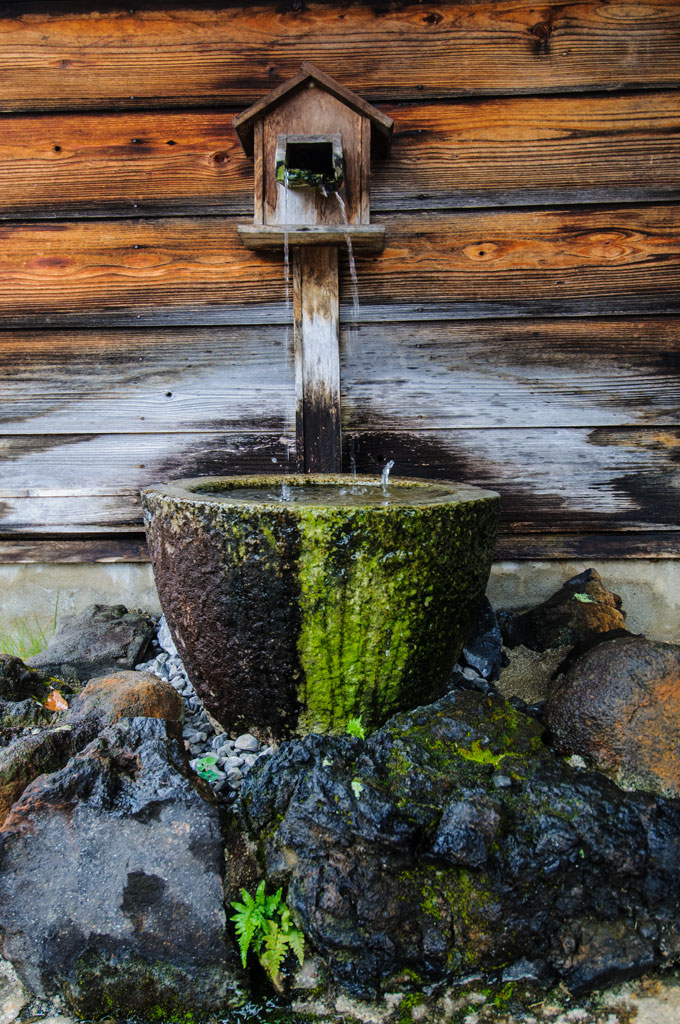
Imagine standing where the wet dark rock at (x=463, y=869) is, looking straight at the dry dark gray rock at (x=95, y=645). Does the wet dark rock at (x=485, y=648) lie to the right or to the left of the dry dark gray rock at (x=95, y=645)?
right

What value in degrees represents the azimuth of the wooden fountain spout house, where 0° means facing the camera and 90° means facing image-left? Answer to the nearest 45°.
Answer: approximately 0°

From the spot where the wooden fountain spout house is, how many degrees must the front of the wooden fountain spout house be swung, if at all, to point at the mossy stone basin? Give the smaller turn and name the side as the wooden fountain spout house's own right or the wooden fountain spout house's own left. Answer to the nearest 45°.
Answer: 0° — it already faces it

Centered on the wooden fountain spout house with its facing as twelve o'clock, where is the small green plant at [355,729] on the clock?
The small green plant is roughly at 12 o'clock from the wooden fountain spout house.
